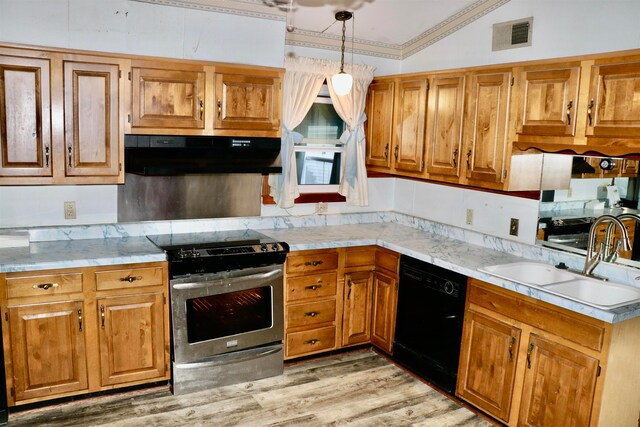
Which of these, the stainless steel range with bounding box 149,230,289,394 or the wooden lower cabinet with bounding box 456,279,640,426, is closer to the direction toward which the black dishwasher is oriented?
the stainless steel range

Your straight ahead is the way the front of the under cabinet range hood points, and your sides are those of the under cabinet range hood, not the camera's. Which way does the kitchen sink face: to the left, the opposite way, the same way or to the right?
to the right

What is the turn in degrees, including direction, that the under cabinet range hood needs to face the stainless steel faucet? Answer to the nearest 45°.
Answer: approximately 45° to its left

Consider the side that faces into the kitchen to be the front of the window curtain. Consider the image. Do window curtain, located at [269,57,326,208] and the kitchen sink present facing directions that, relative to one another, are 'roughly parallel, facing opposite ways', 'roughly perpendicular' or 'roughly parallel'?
roughly perpendicular

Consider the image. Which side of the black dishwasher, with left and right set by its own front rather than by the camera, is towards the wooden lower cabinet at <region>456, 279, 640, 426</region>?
left

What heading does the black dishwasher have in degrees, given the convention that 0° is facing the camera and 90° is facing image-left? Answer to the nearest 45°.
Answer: approximately 45°

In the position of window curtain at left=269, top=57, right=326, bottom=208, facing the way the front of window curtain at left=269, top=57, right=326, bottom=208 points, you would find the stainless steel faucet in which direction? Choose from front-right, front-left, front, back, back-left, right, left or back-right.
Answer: front-left

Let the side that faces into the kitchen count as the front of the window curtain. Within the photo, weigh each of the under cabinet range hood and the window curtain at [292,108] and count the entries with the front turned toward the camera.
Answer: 2

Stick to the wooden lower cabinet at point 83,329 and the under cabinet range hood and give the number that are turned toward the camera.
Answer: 2

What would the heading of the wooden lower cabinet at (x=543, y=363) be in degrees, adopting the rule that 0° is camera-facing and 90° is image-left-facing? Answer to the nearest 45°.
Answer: approximately 45°

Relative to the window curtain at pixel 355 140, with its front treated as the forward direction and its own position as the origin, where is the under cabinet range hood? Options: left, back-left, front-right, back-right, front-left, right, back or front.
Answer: front-right

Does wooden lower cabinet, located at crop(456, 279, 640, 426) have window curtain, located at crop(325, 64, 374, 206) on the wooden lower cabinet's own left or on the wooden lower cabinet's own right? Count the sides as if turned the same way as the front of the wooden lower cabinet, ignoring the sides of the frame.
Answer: on the wooden lower cabinet's own right
